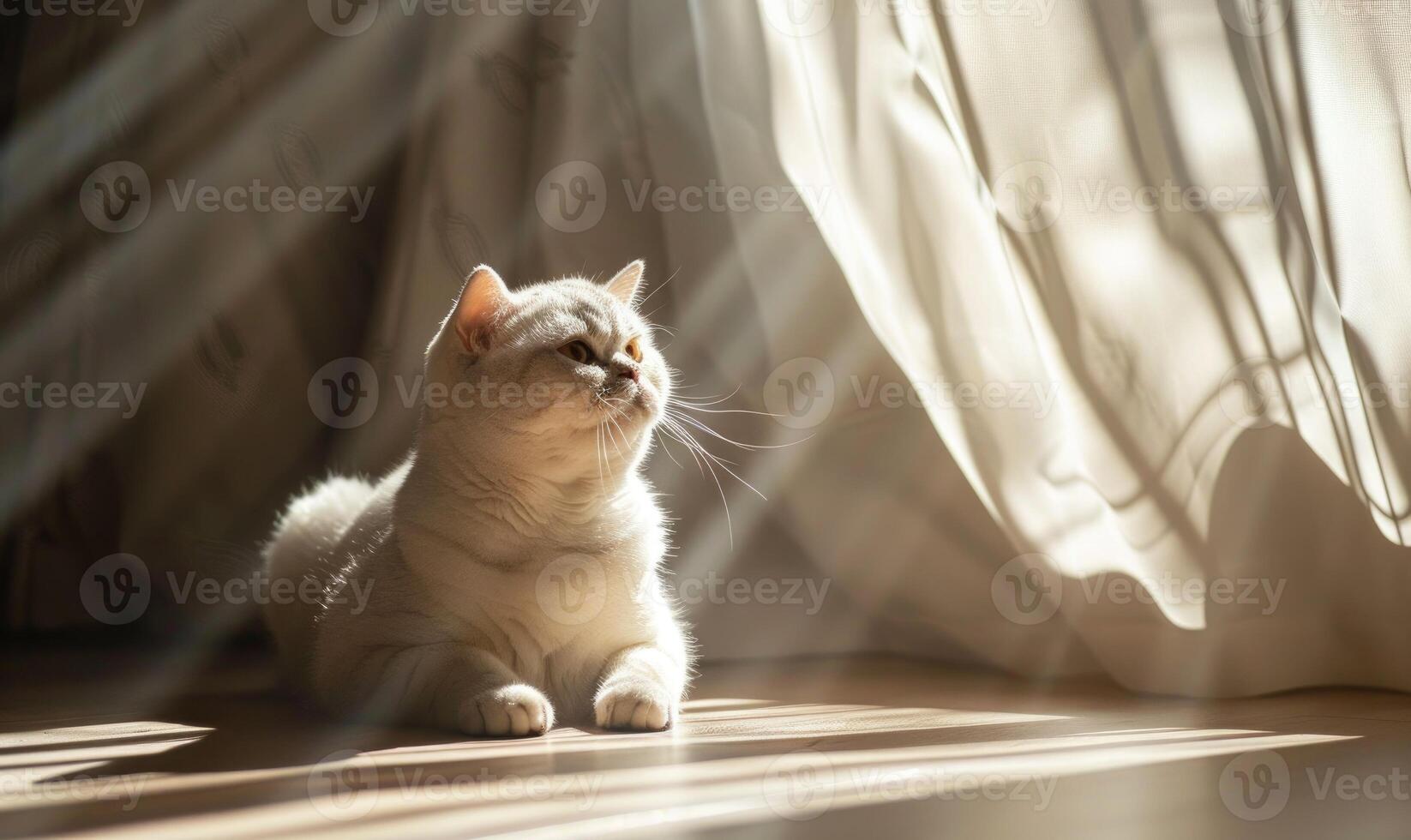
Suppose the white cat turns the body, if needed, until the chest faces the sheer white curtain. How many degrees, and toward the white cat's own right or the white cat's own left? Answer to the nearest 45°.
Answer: approximately 45° to the white cat's own left

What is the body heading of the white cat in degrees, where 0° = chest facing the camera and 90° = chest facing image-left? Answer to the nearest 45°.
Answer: approximately 315°
